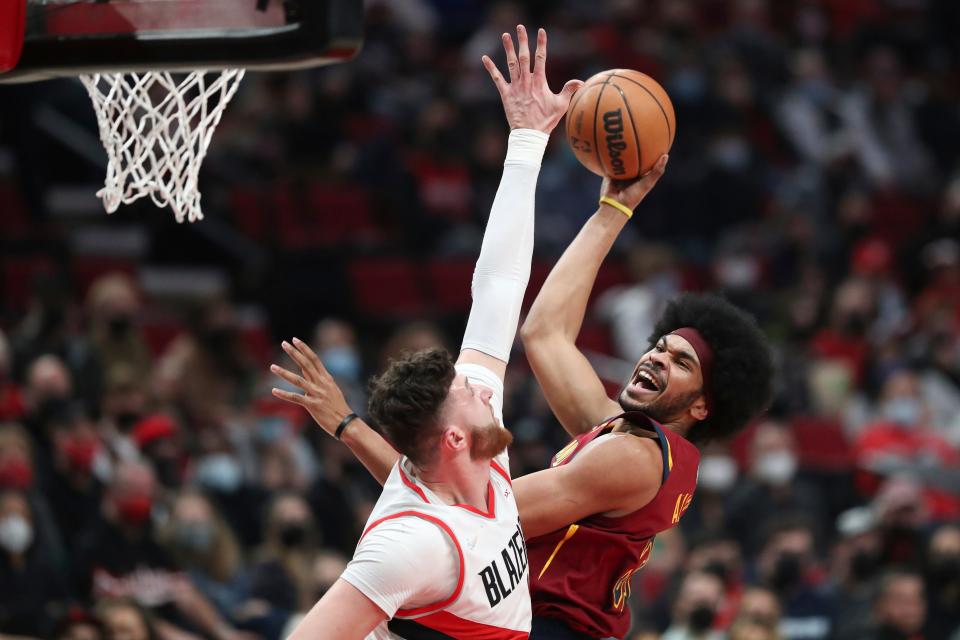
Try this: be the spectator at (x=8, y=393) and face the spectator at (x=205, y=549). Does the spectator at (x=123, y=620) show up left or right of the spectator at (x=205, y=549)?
right

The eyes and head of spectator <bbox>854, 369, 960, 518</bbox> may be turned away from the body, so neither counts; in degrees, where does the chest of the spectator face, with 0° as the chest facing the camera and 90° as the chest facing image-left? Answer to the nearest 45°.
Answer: approximately 0°

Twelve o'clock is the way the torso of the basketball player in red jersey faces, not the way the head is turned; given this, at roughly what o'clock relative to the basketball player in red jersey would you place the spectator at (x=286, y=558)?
The spectator is roughly at 2 o'clock from the basketball player in red jersey.

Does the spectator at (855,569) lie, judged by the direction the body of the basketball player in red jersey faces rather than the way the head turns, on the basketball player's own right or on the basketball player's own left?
on the basketball player's own right

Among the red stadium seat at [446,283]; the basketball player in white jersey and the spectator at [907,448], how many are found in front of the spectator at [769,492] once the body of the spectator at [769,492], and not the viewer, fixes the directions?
1

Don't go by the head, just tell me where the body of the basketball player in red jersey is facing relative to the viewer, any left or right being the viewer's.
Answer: facing to the left of the viewer
